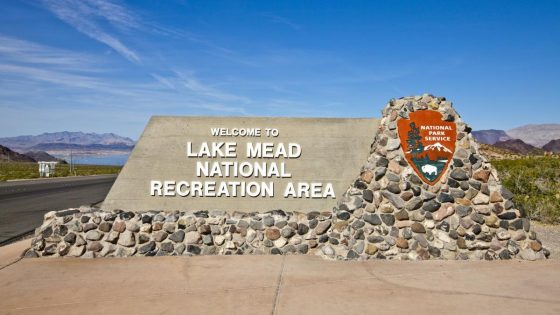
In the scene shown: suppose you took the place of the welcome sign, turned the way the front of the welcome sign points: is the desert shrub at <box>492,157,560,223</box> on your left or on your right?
on your left

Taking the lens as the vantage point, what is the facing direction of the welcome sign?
facing the viewer
